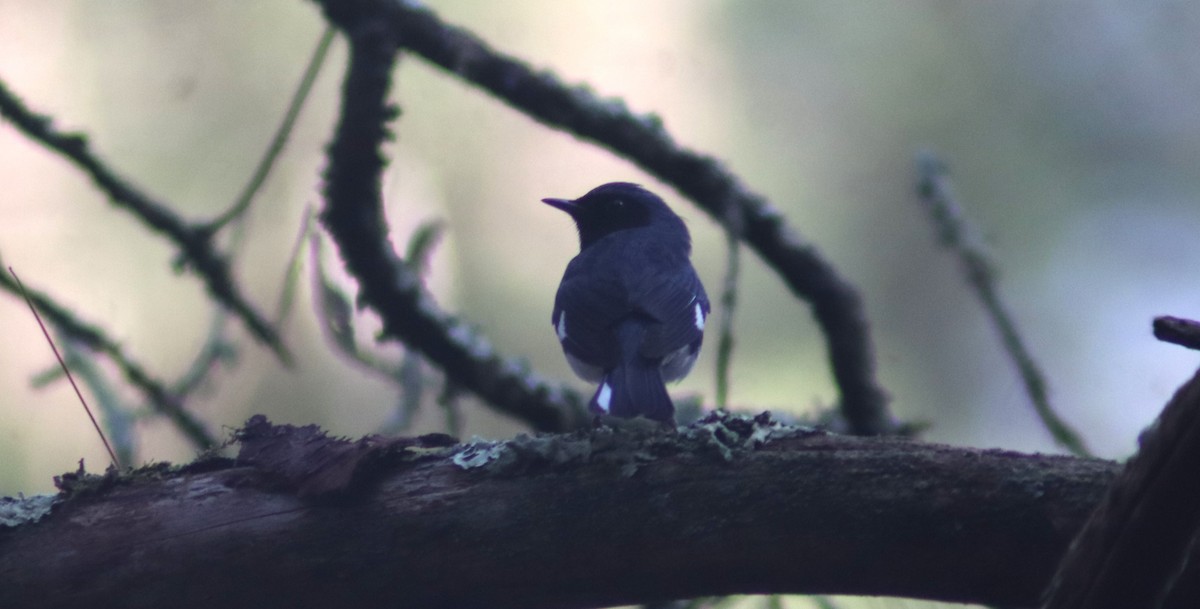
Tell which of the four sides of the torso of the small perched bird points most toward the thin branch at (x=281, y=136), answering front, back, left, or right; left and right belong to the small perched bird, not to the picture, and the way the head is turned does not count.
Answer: left

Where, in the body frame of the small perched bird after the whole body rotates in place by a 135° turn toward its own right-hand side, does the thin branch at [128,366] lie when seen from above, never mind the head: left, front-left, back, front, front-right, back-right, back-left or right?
back-right

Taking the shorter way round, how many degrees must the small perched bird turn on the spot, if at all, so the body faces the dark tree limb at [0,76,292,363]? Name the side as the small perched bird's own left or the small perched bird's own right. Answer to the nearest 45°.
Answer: approximately 90° to the small perched bird's own left

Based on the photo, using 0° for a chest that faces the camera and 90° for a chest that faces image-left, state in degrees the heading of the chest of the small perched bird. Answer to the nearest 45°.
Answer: approximately 180°

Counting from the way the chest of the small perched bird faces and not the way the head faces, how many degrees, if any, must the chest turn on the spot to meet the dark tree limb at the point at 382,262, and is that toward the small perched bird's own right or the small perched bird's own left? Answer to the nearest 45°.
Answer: approximately 90° to the small perched bird's own left

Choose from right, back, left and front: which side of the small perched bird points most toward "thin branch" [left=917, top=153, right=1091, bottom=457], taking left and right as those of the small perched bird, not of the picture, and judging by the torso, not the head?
right

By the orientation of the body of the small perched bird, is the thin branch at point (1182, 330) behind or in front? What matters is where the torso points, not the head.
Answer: behind
